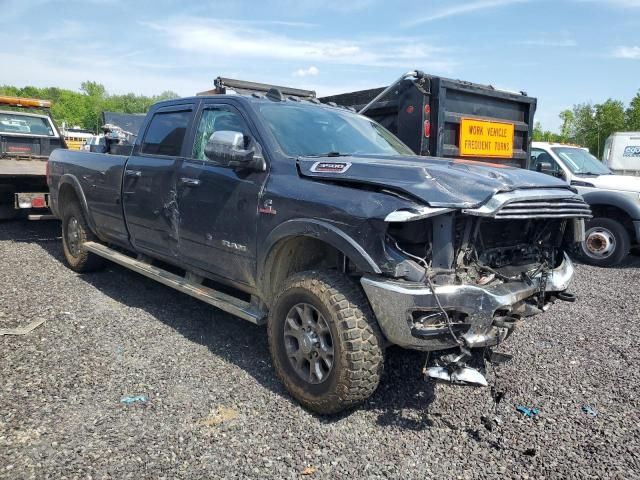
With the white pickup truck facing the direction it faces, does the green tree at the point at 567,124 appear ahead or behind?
behind

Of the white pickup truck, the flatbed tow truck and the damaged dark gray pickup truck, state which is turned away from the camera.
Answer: the flatbed tow truck

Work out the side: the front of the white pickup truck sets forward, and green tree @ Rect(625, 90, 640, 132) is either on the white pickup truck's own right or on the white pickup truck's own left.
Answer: on the white pickup truck's own left

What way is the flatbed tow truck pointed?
away from the camera

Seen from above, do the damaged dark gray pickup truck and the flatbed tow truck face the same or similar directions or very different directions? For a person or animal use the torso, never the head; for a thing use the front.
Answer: very different directions

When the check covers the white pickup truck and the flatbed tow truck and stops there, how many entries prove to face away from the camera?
1

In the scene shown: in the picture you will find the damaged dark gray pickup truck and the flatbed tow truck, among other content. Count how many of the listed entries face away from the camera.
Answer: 1

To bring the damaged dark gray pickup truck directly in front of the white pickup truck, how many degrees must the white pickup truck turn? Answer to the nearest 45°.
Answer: approximately 45° to its right
